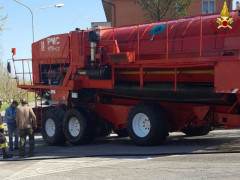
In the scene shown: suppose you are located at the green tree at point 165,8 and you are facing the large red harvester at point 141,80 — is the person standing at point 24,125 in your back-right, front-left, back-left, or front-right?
front-right

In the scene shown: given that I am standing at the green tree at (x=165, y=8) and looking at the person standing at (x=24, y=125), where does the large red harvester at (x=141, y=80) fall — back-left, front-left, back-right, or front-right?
front-left
